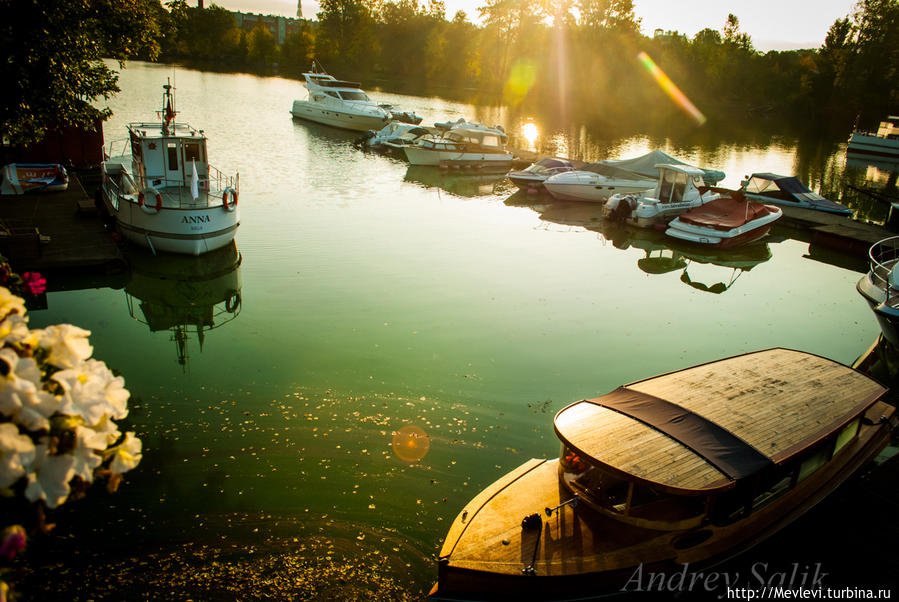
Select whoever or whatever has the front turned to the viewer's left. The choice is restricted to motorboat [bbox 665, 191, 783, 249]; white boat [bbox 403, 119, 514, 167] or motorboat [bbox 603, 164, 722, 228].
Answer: the white boat

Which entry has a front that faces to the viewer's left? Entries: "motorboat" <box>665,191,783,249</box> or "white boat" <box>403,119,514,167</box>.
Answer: the white boat

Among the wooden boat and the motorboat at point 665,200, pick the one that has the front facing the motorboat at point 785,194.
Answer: the motorboat at point 665,200

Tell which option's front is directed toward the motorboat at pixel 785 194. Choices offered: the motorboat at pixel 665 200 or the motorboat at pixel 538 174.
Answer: the motorboat at pixel 665 200

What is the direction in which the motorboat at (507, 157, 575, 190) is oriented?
to the viewer's left

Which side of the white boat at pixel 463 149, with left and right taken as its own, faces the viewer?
left
